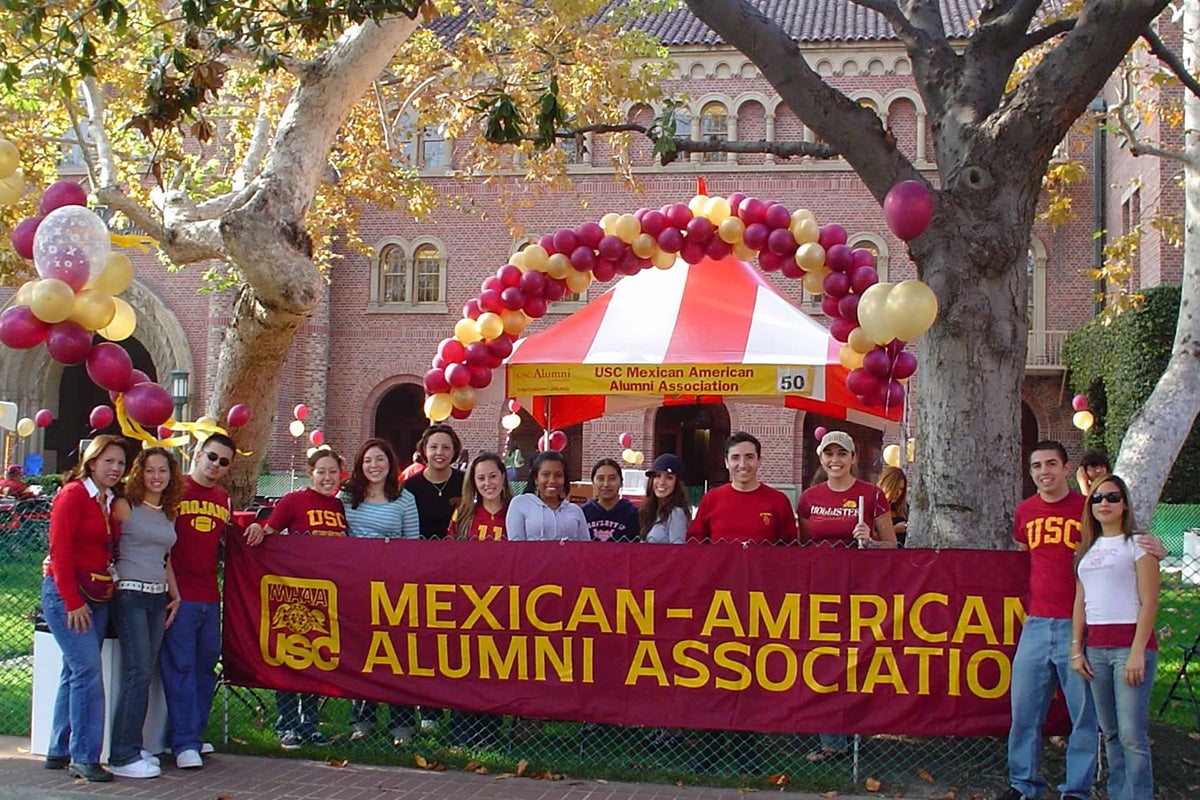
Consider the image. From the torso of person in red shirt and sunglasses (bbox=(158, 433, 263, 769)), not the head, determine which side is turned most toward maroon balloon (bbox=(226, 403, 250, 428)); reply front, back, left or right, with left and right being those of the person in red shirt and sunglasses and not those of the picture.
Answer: back

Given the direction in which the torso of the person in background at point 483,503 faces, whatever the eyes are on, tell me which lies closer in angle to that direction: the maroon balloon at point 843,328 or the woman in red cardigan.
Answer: the woman in red cardigan

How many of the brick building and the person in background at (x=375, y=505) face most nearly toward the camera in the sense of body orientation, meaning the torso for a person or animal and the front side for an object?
2

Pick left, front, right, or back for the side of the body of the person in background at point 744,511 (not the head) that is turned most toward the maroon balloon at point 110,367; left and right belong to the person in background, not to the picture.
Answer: right

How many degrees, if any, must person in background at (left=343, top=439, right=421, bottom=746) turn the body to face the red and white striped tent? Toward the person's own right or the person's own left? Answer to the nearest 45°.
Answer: approximately 135° to the person's own left

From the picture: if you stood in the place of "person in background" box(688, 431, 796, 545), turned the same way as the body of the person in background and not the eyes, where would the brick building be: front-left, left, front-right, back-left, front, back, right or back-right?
back

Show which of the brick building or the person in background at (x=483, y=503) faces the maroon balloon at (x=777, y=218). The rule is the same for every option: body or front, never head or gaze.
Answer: the brick building
